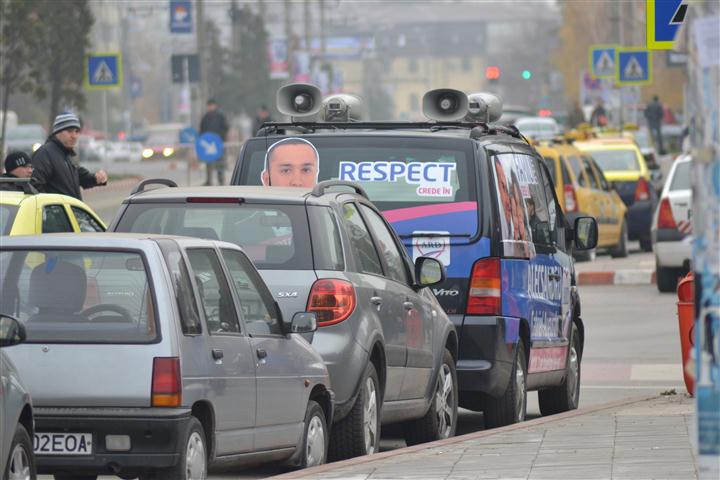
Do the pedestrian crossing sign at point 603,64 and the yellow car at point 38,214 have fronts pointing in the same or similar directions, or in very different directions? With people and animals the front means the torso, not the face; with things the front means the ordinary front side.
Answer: very different directions

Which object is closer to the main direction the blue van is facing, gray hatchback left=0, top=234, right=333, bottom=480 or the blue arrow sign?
the blue arrow sign

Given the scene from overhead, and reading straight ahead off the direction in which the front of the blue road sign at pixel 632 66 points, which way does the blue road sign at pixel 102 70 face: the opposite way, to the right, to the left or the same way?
the same way

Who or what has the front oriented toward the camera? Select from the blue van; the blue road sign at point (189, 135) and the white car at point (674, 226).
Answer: the blue road sign

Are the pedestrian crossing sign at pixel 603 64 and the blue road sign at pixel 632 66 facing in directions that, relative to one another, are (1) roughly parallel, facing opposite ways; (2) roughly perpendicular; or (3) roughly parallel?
roughly parallel

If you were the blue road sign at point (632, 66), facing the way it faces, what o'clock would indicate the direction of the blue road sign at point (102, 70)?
the blue road sign at point (102, 70) is roughly at 2 o'clock from the blue road sign at point (632, 66).

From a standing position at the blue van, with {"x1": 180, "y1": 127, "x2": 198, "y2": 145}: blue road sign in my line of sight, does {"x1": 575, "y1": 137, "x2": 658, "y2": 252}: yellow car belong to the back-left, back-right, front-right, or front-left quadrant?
front-right

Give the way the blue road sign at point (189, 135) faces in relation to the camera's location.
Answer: facing the viewer

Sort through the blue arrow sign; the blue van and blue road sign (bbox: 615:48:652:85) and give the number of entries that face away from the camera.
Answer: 1

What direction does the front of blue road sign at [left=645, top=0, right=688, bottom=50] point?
toward the camera

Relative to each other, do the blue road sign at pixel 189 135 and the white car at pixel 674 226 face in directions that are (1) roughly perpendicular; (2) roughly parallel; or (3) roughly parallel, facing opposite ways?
roughly parallel, facing opposite ways

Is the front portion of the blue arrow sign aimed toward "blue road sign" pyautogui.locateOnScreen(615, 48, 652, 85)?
no

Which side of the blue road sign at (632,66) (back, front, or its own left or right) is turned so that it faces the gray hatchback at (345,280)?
front

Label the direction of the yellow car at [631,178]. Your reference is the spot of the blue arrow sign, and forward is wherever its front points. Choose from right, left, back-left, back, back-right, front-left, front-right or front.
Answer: front-left

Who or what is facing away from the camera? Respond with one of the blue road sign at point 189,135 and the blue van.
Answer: the blue van

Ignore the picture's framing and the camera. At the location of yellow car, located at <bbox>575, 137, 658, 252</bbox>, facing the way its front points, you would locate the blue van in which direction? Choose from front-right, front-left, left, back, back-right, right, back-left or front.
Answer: back

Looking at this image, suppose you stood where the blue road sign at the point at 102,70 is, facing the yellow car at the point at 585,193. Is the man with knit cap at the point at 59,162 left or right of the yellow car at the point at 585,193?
right

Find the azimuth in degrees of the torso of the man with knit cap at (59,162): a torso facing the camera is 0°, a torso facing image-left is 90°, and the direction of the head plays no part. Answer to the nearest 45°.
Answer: approximately 315°

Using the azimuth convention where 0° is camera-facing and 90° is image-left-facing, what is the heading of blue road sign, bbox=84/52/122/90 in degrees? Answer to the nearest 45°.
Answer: approximately 0°

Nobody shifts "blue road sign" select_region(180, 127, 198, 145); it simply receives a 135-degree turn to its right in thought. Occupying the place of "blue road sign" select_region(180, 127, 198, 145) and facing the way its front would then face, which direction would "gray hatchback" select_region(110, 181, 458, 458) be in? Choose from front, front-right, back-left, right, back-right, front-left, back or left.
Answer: back-left
